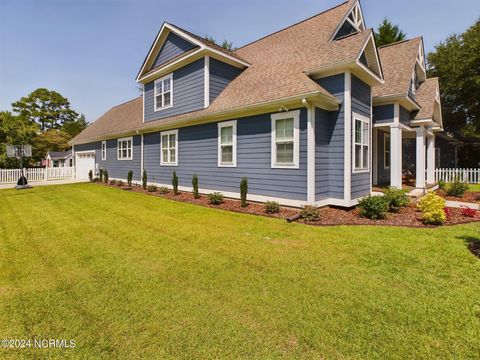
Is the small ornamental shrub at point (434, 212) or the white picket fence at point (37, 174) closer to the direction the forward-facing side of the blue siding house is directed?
the small ornamental shrub

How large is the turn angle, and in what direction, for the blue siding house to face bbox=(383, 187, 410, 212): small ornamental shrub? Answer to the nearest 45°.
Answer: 0° — it already faces it

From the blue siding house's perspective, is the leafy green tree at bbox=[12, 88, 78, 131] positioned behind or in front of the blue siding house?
behind

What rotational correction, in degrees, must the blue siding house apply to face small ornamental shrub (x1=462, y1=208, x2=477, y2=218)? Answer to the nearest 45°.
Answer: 0° — it already faces it

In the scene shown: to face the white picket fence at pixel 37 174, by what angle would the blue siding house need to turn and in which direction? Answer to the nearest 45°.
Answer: approximately 180°

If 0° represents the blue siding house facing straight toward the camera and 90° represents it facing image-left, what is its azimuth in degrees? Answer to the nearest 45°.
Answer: approximately 315°

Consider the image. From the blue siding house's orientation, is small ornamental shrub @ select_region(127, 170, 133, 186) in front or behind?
behind

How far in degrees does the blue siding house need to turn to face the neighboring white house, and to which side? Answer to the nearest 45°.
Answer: approximately 180°

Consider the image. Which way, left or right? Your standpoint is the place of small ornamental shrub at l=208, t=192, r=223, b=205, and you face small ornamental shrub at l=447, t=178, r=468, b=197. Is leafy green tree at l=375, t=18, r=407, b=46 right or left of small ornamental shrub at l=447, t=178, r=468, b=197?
left
